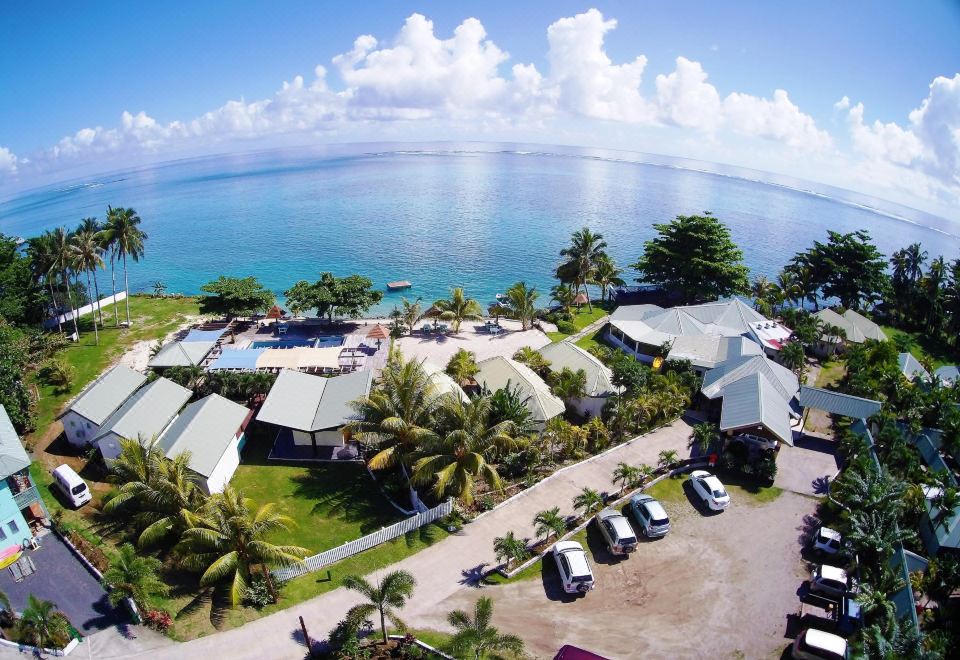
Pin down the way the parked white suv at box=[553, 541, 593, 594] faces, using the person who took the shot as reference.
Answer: facing away from the viewer

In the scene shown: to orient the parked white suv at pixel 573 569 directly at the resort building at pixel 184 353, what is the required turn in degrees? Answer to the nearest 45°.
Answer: approximately 45° to its left

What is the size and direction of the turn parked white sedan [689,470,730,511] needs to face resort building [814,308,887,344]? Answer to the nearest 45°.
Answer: approximately 45° to its right

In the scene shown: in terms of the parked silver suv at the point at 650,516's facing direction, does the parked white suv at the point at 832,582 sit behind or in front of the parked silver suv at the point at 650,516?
behind

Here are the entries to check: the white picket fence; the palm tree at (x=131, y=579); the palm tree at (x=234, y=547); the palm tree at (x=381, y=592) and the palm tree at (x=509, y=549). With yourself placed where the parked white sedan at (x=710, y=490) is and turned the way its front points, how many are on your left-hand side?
5

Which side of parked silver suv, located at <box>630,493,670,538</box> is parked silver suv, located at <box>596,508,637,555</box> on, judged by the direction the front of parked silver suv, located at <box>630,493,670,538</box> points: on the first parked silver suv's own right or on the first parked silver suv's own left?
on the first parked silver suv's own left

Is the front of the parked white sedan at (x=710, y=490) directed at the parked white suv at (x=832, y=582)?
no

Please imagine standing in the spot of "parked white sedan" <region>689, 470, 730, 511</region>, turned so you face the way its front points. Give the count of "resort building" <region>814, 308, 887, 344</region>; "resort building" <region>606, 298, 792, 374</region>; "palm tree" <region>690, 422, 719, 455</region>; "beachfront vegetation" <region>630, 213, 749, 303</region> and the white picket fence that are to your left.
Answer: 1

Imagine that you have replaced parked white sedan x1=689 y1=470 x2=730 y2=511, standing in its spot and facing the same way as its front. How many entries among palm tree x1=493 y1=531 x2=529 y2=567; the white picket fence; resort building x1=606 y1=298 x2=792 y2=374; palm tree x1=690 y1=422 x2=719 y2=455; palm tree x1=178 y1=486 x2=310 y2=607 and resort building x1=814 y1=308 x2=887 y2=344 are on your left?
3

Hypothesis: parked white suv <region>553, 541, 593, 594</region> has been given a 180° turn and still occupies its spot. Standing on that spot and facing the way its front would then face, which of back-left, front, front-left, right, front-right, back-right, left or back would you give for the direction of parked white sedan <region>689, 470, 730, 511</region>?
back-left

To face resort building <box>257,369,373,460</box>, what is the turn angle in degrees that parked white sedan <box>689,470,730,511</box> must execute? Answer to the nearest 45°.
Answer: approximately 45° to its left

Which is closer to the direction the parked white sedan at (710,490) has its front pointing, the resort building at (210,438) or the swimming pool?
the swimming pool

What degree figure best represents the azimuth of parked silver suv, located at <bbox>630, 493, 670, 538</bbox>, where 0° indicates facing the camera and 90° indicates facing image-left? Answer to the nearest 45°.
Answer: approximately 135°

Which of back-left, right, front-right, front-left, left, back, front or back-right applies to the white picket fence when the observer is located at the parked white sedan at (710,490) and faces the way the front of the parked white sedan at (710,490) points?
left

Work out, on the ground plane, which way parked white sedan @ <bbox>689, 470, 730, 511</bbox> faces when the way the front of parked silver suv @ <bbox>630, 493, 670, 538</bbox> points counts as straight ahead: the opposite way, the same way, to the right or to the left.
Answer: the same way

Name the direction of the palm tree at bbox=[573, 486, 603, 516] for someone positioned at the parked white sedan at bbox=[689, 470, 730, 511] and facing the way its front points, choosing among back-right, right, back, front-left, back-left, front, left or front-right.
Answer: left

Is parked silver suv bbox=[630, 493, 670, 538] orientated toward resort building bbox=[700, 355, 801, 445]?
no
